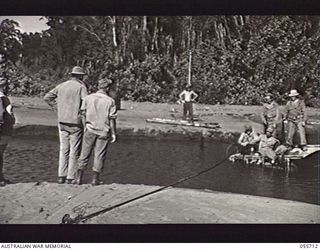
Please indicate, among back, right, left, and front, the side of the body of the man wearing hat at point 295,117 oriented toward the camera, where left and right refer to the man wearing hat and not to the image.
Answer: front

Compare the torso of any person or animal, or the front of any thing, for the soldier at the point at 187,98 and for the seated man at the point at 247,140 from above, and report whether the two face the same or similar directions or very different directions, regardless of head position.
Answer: same or similar directions

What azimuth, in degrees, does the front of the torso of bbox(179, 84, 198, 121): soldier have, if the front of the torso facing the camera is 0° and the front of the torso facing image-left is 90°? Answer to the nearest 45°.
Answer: approximately 0°
